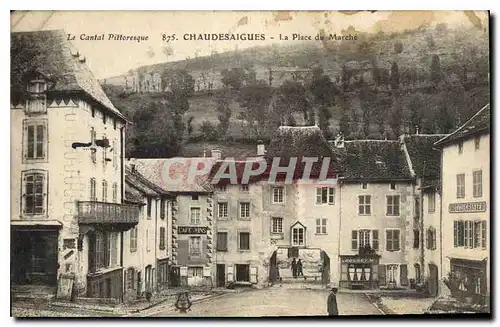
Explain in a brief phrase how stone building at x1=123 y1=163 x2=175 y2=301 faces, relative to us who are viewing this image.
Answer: facing the viewer and to the right of the viewer

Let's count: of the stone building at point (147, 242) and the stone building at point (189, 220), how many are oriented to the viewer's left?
0

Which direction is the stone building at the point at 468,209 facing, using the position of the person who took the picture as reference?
facing the viewer and to the left of the viewer

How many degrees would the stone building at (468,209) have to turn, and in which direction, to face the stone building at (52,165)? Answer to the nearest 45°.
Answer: approximately 45° to its right

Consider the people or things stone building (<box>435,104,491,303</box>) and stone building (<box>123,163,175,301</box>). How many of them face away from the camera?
0

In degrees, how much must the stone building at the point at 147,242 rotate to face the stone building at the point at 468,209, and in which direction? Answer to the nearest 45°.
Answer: approximately 45° to its left

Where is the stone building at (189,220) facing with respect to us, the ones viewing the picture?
facing the viewer
